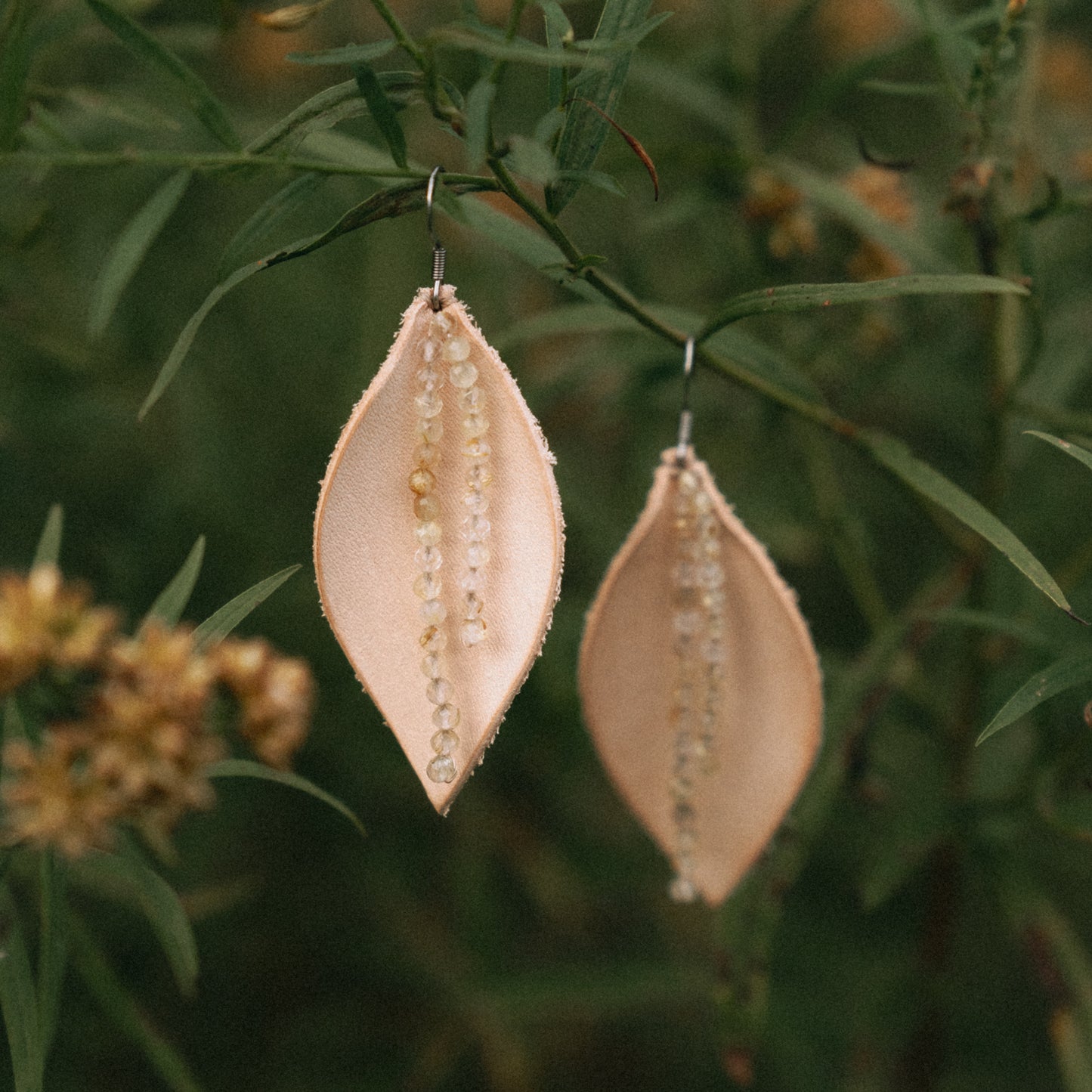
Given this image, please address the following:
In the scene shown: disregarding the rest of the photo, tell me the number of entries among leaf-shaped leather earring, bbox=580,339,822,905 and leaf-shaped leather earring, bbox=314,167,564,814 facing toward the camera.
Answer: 2

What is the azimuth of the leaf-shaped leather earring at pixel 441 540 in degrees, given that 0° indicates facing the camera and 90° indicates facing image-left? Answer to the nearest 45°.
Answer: approximately 0°
